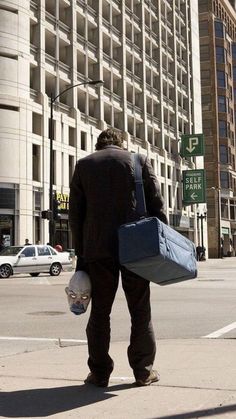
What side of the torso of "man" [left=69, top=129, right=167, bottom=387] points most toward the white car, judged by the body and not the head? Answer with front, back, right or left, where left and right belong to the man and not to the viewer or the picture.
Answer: front

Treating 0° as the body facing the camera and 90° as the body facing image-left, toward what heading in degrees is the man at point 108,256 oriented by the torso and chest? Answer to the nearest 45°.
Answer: approximately 180°

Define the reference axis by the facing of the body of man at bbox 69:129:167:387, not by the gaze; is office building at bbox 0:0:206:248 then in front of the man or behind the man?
in front

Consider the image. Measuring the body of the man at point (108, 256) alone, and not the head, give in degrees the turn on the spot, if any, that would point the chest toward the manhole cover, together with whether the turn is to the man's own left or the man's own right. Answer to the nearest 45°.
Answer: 0° — they already face it
